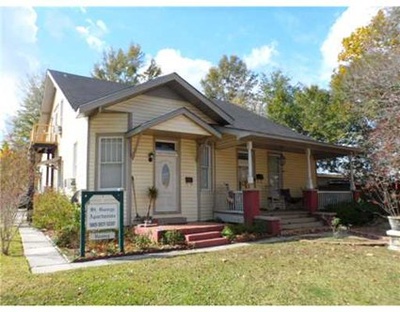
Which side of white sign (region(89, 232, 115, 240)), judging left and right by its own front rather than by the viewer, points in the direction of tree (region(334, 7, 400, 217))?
left

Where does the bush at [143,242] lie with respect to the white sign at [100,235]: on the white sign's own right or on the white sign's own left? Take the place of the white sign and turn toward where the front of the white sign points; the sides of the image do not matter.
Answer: on the white sign's own left

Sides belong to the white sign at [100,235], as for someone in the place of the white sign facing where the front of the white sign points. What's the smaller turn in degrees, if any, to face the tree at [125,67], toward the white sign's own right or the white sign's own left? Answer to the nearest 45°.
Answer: approximately 180°

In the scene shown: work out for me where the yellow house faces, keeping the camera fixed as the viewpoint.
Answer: facing the viewer and to the right of the viewer

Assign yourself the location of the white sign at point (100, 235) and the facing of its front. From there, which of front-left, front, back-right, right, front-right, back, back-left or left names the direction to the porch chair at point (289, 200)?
back-left

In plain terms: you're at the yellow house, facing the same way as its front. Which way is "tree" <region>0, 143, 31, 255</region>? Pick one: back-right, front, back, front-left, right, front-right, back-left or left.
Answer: right

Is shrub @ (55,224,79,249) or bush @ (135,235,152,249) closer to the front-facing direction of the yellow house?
the bush

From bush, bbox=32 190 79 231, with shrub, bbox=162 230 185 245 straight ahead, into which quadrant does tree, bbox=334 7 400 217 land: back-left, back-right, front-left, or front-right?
front-left

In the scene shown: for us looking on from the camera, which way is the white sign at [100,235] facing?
facing the viewer

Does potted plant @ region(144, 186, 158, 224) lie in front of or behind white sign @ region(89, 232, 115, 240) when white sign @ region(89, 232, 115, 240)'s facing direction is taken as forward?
behind

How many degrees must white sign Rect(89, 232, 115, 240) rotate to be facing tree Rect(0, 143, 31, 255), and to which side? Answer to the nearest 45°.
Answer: approximately 135° to its right

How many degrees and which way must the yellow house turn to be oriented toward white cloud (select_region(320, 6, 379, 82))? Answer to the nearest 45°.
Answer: approximately 90° to its left

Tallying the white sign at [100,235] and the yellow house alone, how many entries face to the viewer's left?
0

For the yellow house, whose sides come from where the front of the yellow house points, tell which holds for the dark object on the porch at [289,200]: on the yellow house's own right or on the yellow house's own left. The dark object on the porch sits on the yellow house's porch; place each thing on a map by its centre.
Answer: on the yellow house's own left
